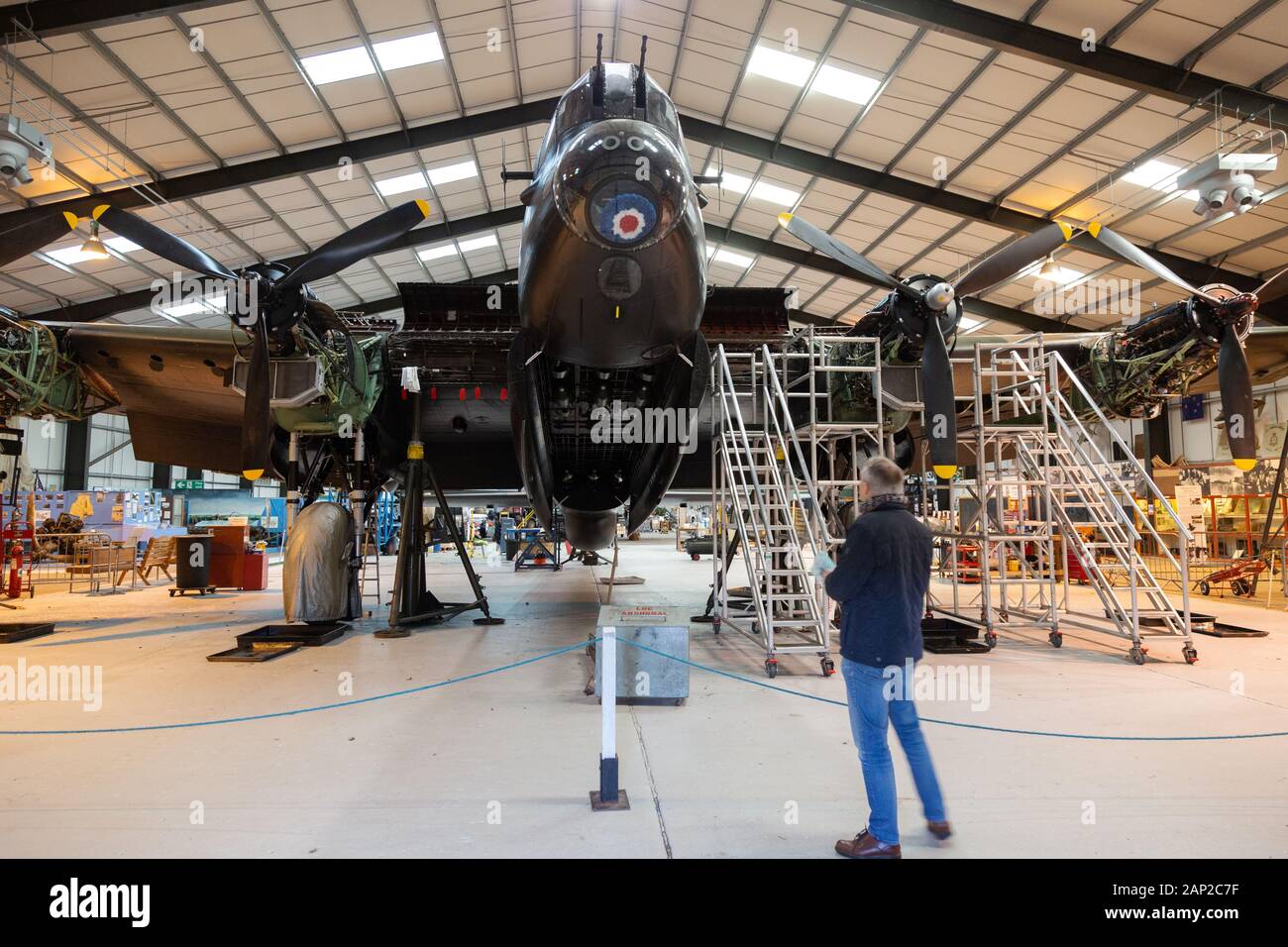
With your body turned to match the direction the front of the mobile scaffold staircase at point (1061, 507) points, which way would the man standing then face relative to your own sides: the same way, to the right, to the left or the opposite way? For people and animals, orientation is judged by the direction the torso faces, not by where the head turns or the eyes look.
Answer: the opposite way

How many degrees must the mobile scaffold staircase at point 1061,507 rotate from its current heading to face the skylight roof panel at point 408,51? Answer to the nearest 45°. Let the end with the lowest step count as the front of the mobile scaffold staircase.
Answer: approximately 135° to its right

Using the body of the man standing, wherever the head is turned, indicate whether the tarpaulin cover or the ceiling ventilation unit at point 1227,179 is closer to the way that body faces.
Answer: the tarpaulin cover

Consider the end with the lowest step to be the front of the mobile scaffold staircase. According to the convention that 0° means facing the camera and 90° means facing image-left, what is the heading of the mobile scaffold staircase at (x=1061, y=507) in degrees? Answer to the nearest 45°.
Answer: approximately 315°

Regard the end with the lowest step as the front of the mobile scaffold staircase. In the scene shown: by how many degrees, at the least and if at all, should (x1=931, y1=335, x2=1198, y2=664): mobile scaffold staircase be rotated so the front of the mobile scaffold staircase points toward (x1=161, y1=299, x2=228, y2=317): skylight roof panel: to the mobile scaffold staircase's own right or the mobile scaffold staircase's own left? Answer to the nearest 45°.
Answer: approximately 135° to the mobile scaffold staircase's own right

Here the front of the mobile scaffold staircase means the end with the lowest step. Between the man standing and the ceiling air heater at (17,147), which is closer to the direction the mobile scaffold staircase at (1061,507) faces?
the man standing

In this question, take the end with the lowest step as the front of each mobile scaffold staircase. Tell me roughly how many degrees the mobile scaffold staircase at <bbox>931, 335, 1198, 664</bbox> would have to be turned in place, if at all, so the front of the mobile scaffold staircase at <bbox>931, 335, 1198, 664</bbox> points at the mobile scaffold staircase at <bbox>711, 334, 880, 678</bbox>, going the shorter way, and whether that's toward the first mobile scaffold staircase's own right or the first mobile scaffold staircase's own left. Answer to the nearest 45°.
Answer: approximately 90° to the first mobile scaffold staircase's own right

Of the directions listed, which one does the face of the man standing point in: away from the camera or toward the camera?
away from the camera

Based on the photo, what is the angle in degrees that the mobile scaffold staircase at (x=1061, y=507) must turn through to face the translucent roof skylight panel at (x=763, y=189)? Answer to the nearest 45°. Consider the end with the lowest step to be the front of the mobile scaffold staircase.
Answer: approximately 180°

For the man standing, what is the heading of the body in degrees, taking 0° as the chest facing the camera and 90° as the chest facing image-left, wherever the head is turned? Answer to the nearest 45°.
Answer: approximately 135°

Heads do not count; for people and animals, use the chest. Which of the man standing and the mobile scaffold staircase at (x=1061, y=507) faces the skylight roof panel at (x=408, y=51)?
the man standing
